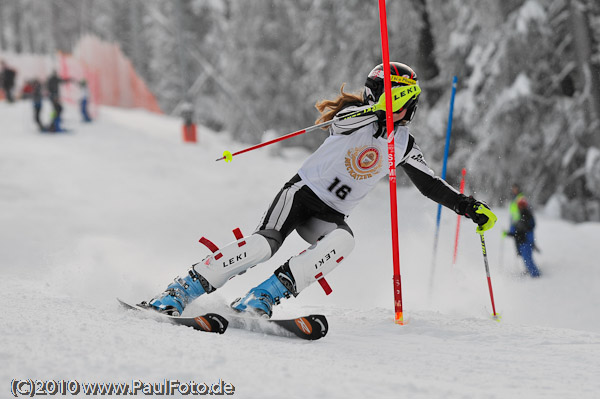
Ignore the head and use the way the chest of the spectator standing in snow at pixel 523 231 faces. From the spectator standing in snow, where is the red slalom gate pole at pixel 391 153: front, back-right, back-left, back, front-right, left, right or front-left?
left

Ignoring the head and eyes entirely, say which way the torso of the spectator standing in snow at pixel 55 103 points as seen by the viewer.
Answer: to the viewer's right

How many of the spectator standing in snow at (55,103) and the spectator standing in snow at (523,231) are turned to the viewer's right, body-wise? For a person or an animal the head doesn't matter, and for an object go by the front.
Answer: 1

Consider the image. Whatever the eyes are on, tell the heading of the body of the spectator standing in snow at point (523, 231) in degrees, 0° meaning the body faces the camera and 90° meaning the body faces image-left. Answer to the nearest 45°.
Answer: approximately 90°

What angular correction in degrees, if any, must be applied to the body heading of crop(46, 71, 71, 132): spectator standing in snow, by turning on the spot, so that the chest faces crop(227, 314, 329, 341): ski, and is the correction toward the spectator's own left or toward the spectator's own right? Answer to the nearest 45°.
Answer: approximately 90° to the spectator's own right

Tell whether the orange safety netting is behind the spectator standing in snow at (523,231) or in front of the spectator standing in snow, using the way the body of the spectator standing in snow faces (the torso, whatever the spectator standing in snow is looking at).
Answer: in front

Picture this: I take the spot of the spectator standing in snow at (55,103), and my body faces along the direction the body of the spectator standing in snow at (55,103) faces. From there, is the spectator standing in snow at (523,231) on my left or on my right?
on my right
